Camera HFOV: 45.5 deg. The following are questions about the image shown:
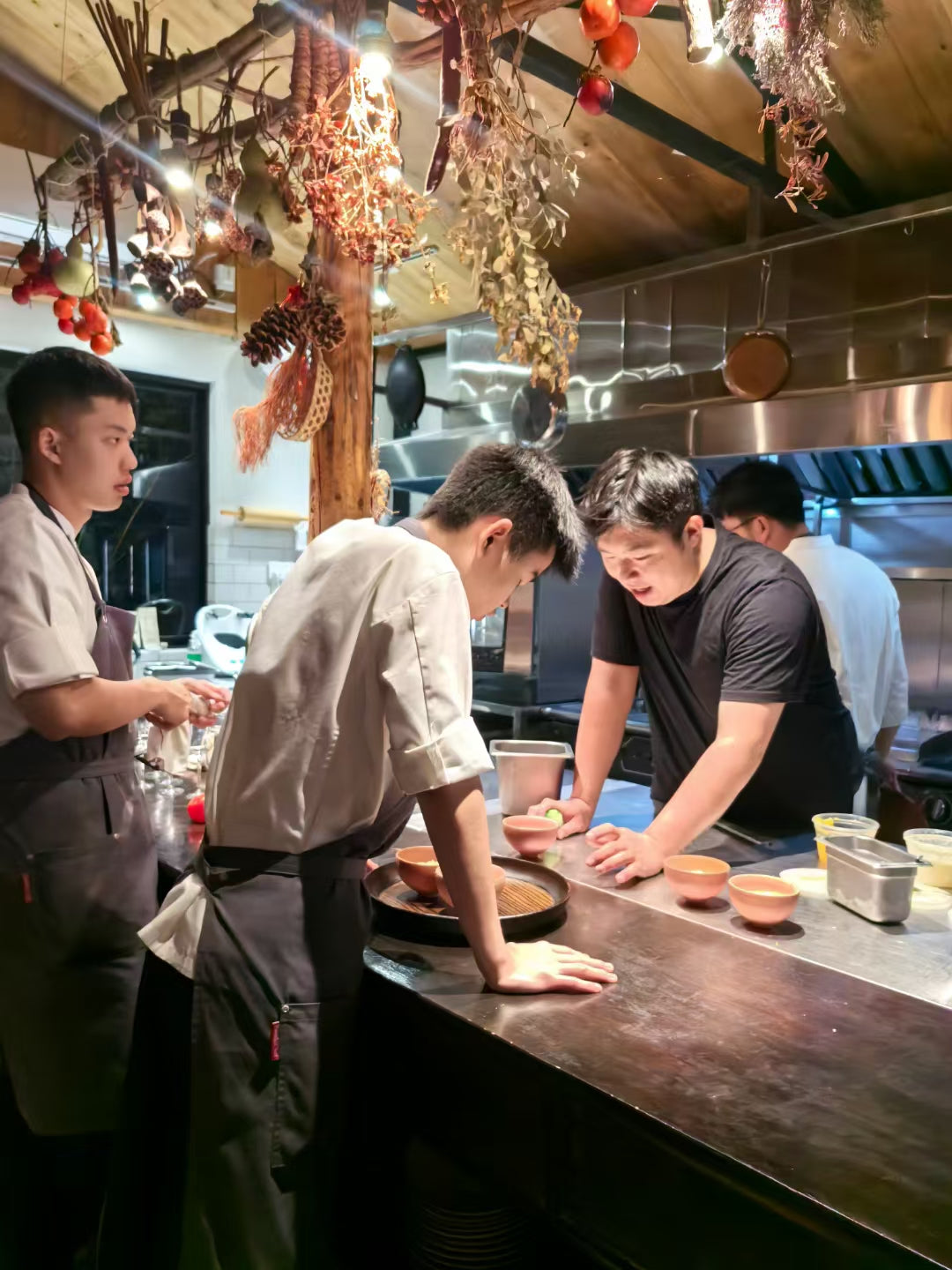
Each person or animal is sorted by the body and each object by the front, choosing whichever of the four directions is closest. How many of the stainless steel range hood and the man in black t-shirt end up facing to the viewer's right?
0

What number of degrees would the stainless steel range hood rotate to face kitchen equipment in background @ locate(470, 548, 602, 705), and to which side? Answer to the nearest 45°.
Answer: approximately 90° to its right

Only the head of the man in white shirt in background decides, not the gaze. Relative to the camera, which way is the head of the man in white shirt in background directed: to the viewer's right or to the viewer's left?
to the viewer's left

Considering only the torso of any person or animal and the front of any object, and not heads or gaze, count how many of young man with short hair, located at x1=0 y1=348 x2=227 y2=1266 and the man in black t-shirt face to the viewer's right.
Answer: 1

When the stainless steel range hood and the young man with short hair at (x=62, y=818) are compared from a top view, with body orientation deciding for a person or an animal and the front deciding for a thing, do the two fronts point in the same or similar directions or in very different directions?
very different directions

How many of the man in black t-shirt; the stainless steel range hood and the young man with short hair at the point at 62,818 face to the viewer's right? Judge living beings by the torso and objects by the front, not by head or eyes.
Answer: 1

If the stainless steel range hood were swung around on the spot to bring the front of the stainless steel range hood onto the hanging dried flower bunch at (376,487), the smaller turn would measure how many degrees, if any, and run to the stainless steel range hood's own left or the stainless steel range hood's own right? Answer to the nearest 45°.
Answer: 0° — it already faces it

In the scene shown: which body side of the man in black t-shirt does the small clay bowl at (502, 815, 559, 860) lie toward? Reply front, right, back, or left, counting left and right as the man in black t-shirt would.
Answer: front

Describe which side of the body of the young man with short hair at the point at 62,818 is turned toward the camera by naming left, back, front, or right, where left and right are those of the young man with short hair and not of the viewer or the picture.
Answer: right

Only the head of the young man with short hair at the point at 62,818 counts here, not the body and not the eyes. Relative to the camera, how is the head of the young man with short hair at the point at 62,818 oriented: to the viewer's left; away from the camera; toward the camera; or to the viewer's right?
to the viewer's right

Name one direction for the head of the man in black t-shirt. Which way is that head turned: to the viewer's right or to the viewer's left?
to the viewer's left

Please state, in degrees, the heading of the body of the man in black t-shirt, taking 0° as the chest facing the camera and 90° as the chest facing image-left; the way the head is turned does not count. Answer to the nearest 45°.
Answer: approximately 45°

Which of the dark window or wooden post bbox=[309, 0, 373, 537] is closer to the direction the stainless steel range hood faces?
the wooden post
